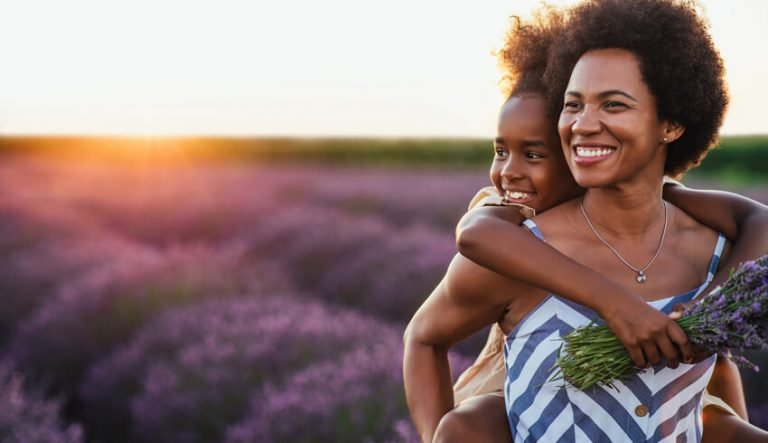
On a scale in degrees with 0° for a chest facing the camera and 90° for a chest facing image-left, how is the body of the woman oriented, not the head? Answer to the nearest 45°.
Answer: approximately 0°
